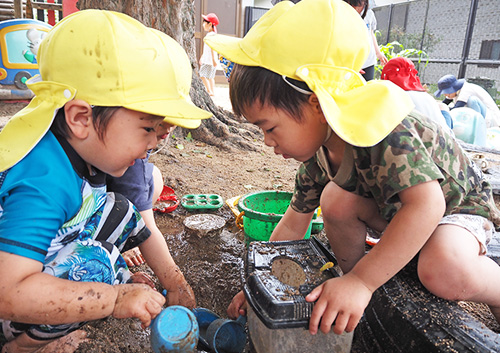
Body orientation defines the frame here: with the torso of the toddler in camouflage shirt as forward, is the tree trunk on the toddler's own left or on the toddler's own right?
on the toddler's own right

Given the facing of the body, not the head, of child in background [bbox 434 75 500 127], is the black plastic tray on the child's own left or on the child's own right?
on the child's own left

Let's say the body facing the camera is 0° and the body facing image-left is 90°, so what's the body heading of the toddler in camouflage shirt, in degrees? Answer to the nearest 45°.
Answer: approximately 45°

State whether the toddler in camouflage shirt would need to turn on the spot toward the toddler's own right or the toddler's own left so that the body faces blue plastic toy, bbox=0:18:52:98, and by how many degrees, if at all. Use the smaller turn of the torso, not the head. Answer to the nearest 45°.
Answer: approximately 90° to the toddler's own right

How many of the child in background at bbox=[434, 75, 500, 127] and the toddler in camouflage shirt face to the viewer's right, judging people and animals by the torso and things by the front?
0

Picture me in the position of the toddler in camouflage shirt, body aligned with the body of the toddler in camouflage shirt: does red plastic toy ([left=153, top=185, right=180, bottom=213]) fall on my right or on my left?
on my right

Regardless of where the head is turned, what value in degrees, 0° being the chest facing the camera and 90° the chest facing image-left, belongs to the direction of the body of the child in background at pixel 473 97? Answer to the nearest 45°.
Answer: approximately 90°

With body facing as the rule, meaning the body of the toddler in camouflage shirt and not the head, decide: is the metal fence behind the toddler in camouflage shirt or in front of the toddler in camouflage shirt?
behind

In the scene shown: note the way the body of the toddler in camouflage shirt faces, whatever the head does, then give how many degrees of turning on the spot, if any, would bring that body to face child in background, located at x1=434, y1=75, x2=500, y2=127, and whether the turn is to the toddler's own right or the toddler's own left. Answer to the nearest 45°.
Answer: approximately 135° to the toddler's own right

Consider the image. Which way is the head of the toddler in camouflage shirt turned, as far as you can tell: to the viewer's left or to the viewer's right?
to the viewer's left
